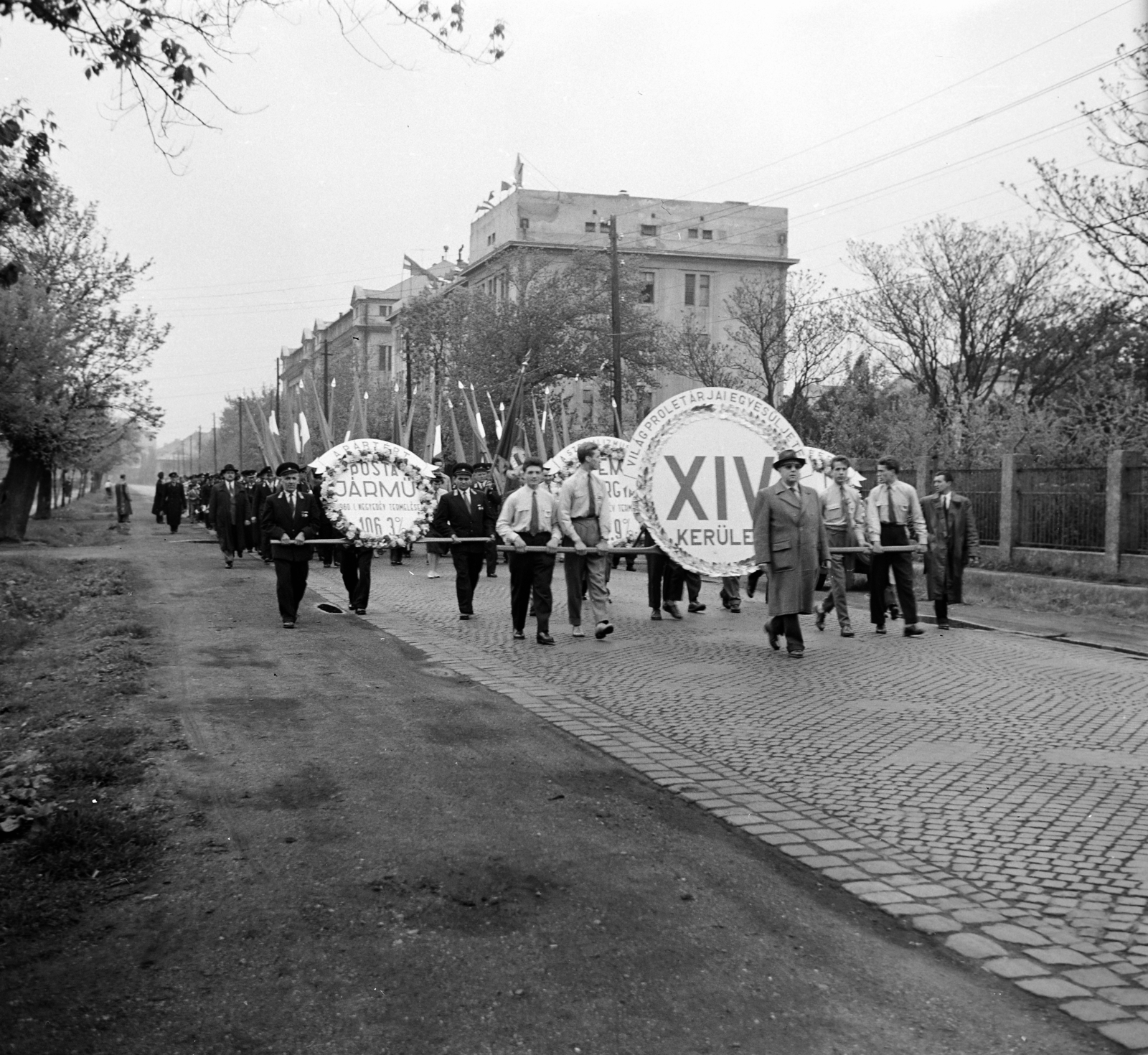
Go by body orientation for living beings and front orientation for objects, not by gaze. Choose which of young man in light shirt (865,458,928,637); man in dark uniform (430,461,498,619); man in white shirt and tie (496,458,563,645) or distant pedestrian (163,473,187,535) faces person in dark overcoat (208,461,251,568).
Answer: the distant pedestrian

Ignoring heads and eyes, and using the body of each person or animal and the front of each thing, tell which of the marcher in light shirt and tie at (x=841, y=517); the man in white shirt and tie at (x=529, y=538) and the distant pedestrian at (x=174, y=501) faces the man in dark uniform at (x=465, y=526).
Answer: the distant pedestrian at (x=174, y=501)

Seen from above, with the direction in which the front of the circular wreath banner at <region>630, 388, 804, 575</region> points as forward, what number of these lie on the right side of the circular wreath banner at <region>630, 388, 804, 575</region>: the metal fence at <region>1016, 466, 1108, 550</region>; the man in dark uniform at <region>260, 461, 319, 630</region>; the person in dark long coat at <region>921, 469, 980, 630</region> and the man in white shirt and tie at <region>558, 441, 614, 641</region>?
2

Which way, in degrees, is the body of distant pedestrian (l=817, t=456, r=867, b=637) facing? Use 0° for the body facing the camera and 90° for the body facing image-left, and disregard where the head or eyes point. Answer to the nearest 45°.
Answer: approximately 315°

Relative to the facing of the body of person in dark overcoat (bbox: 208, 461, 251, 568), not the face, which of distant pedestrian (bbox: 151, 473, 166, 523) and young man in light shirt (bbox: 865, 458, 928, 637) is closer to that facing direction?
the young man in light shirt

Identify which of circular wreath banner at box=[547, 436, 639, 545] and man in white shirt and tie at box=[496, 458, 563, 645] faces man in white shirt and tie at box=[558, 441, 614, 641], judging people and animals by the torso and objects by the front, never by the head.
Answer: the circular wreath banner

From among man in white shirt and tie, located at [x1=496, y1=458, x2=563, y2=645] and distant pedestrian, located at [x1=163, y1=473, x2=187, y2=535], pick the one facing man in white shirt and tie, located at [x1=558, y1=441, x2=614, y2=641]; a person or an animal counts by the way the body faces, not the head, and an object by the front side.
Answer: the distant pedestrian

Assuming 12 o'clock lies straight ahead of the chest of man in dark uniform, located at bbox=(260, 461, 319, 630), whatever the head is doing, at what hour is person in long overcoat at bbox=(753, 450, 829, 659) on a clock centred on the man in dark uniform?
The person in long overcoat is roughly at 10 o'clock from the man in dark uniform.

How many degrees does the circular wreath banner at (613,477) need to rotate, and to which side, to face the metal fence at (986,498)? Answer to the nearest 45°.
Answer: approximately 135° to its left

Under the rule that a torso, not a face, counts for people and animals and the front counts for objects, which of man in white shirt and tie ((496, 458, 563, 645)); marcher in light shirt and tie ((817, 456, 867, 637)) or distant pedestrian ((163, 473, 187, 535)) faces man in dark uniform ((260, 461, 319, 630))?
distant pedestrian ((163, 473, 187, 535))

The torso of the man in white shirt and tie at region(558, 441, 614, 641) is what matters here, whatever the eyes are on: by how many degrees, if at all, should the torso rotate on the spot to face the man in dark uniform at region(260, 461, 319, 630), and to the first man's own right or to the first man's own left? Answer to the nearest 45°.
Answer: approximately 135° to the first man's own right
